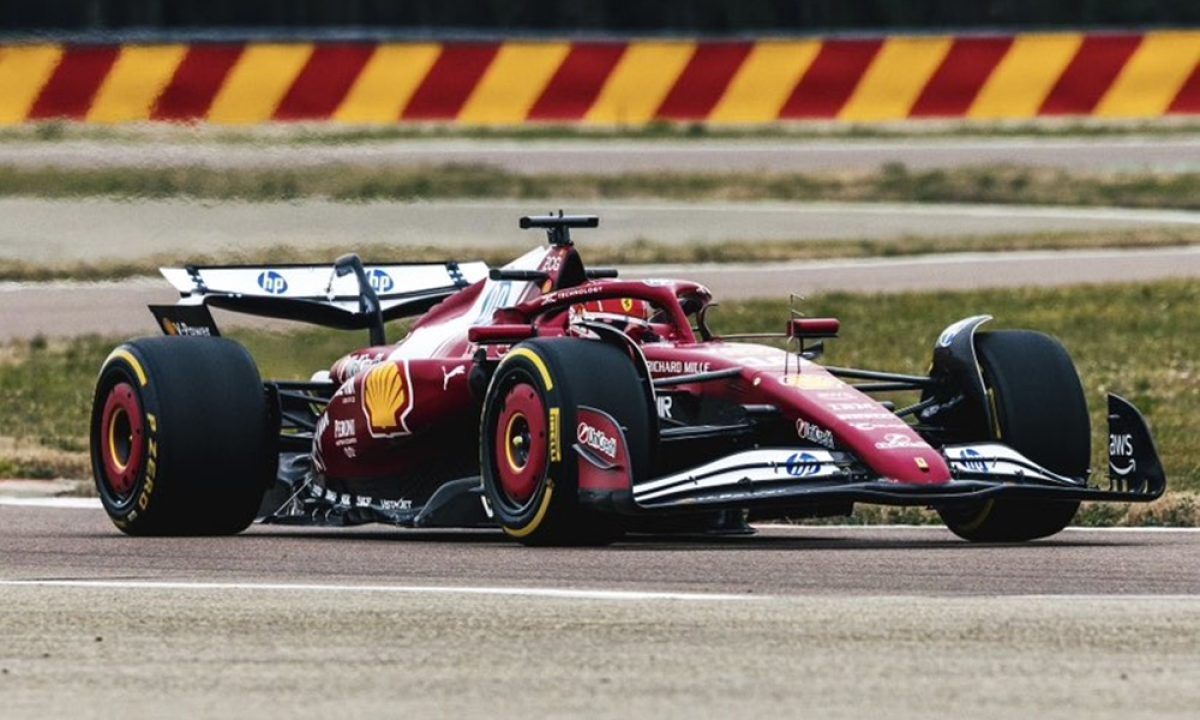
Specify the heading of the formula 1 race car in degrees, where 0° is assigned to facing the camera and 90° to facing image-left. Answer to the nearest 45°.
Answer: approximately 315°

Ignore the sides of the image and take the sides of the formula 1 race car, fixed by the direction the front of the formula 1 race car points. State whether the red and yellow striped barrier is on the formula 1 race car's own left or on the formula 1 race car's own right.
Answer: on the formula 1 race car's own left
